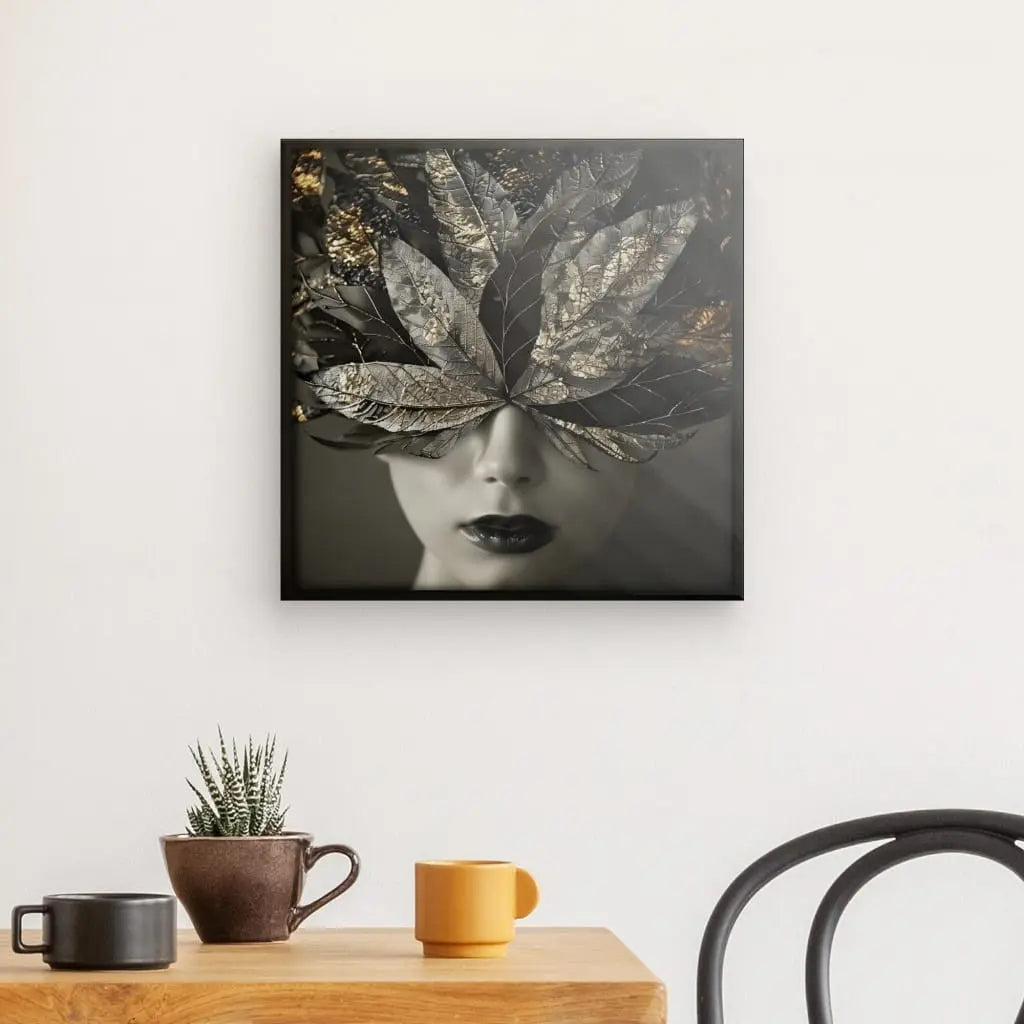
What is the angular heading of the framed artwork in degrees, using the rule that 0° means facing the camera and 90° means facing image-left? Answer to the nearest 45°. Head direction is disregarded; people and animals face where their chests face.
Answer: approximately 0°

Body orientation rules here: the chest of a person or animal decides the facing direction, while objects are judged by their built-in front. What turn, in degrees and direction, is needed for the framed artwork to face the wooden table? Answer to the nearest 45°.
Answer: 0° — it already faces it

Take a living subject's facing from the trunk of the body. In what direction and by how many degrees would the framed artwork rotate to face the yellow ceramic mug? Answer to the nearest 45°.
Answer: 0° — it already faces it
